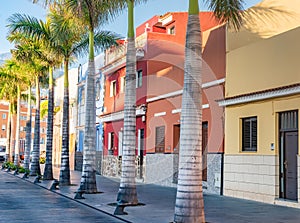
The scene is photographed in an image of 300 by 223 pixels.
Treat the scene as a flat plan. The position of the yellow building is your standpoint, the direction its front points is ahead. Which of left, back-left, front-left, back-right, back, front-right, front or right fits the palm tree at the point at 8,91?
right

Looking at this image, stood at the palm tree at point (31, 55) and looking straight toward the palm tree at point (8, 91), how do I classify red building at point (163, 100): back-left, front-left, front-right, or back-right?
back-right

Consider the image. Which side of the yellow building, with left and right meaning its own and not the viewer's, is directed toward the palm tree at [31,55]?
right

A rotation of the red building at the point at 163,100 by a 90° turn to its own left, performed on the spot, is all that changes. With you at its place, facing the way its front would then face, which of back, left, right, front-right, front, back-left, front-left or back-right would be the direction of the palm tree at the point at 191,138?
front-right

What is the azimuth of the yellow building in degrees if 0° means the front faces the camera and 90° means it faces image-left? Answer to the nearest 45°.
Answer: approximately 45°

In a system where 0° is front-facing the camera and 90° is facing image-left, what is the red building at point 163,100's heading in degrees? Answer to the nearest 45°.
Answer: approximately 45°
